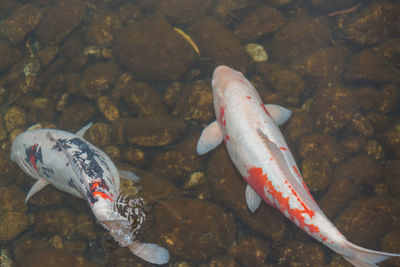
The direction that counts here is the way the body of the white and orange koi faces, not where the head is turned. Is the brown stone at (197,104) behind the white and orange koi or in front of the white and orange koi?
in front

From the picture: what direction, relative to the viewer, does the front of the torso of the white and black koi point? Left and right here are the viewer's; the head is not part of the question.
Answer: facing away from the viewer and to the left of the viewer

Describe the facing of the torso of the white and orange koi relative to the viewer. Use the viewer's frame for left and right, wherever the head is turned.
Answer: facing away from the viewer and to the left of the viewer

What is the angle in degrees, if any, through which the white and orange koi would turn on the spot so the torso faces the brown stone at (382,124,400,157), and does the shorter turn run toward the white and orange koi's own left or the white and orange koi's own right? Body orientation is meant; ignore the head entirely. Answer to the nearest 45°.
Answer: approximately 90° to the white and orange koi's own right

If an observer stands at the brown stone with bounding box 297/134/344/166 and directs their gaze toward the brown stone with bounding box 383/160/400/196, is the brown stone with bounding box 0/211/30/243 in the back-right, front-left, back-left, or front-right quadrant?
back-right

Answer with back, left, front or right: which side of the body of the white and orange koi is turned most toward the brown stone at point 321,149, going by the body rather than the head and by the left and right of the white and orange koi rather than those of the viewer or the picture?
right

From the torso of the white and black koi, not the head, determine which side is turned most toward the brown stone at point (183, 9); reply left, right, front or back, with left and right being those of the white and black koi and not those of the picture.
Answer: right

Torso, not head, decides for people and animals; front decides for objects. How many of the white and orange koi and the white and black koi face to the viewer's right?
0

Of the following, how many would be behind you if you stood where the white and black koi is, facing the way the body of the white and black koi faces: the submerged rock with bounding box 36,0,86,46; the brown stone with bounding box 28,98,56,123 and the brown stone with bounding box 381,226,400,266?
1
